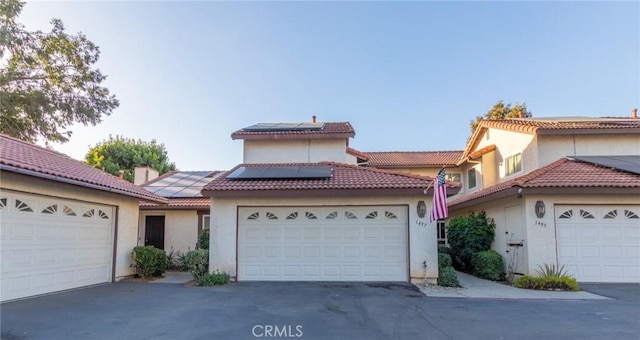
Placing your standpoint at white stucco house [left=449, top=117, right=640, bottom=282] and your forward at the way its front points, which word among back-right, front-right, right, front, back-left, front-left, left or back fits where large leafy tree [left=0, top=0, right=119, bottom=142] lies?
right

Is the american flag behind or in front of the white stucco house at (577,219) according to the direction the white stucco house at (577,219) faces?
in front

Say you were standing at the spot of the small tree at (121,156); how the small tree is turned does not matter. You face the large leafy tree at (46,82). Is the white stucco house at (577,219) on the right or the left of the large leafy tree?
left

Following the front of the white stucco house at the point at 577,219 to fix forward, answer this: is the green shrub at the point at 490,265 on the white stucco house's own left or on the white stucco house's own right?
on the white stucco house's own right

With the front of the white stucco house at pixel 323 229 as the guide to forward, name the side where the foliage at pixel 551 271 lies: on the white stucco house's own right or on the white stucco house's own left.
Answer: on the white stucco house's own left

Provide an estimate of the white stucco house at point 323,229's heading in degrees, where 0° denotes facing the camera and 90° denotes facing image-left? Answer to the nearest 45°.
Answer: approximately 0°

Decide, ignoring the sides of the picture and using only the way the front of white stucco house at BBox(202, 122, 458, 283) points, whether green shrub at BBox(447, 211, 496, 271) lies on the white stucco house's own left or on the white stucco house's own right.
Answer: on the white stucco house's own left

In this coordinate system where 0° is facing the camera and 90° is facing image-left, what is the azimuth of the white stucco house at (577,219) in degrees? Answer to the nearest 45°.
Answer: approximately 0°

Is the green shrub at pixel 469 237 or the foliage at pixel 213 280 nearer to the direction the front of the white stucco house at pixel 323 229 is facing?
the foliage

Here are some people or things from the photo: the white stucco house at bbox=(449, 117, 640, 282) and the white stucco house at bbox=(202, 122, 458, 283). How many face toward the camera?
2
